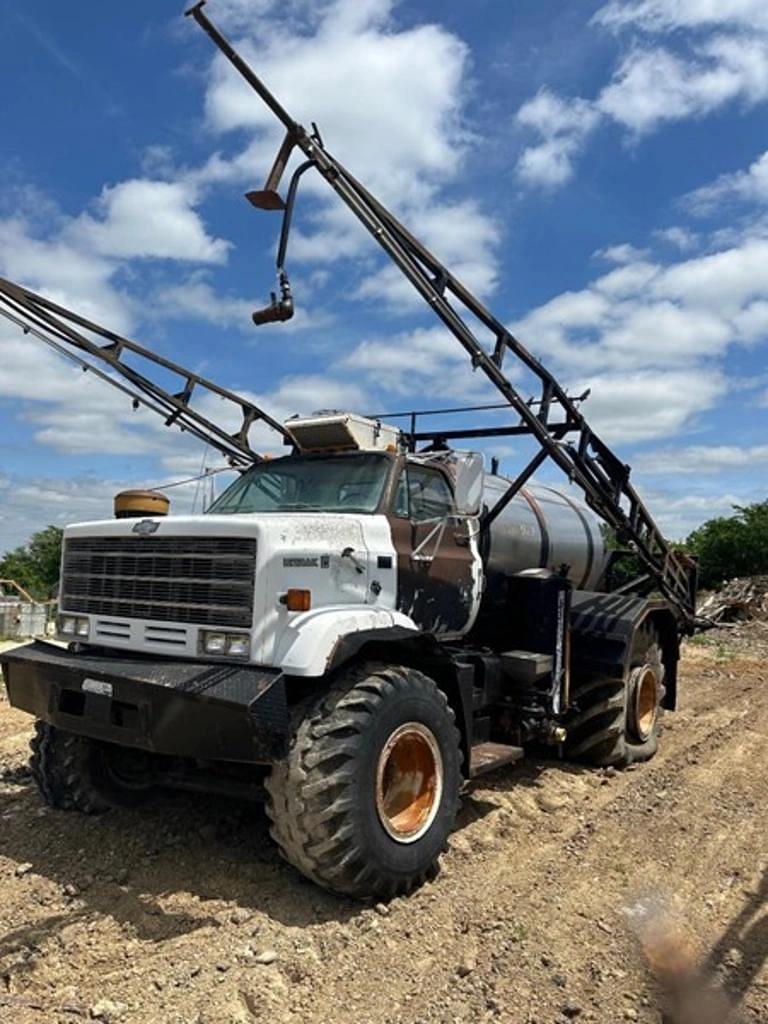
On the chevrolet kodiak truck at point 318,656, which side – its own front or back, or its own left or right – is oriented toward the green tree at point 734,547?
back

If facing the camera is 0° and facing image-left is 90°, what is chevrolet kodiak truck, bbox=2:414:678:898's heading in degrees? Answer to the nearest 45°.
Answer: approximately 45°
